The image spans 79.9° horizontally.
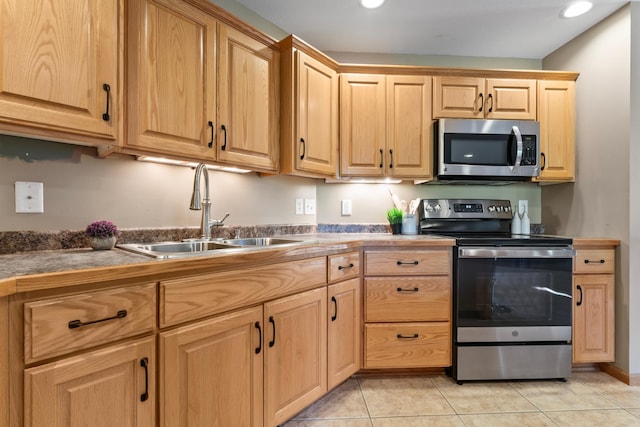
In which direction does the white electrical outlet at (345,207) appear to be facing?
toward the camera

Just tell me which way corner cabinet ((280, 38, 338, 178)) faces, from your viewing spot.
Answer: facing the viewer and to the right of the viewer

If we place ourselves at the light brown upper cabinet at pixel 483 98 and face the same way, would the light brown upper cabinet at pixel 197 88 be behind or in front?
in front

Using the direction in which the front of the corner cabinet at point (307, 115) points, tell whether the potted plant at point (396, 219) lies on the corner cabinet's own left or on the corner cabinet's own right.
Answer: on the corner cabinet's own left

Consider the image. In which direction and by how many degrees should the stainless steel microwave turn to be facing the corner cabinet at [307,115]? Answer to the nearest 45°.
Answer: approximately 45° to its right

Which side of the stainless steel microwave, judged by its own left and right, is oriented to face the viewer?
front

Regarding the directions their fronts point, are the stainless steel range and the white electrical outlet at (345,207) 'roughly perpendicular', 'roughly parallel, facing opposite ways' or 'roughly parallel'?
roughly parallel

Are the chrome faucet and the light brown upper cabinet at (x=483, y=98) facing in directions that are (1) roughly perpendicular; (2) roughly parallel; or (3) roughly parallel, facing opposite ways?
roughly parallel

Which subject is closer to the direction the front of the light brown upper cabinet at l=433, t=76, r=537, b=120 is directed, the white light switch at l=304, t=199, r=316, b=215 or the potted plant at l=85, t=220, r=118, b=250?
the potted plant

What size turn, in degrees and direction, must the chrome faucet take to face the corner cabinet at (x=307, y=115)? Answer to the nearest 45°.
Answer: approximately 135° to its left

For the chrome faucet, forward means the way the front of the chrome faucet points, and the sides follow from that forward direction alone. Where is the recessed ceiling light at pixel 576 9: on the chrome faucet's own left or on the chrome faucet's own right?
on the chrome faucet's own left

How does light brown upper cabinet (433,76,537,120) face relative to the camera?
toward the camera

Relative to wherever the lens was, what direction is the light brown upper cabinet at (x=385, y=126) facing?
facing the viewer

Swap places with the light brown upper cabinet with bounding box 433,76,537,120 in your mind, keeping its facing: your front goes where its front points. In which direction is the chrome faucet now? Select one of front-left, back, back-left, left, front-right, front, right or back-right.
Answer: front-right

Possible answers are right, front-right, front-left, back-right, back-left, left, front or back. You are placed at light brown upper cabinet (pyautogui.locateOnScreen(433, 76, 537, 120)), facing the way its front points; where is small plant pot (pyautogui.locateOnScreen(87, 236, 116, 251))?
front-right
